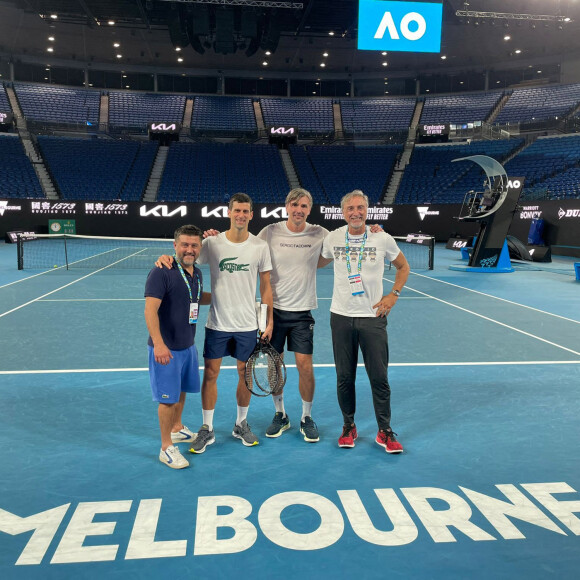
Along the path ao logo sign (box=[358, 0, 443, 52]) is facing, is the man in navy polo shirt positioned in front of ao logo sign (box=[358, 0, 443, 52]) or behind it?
in front

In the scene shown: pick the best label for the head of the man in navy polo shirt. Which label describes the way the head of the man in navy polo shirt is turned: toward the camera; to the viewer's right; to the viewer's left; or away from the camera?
toward the camera

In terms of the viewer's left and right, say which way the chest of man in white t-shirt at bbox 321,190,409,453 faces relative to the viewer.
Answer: facing the viewer

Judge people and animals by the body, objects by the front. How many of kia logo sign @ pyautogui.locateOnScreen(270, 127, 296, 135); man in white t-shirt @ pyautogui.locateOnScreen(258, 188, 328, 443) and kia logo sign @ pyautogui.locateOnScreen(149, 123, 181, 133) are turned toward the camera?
3

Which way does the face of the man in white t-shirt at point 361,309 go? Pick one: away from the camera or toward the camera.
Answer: toward the camera

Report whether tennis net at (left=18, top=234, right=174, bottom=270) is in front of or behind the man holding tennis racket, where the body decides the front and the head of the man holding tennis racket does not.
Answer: behind

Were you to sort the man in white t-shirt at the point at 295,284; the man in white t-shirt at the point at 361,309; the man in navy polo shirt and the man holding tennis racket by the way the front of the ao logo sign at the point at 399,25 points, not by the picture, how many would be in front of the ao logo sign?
4

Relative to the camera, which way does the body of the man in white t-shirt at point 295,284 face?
toward the camera

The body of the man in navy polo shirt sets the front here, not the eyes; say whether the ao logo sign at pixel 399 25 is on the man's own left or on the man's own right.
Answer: on the man's own left

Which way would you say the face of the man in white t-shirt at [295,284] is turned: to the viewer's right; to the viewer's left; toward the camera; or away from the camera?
toward the camera

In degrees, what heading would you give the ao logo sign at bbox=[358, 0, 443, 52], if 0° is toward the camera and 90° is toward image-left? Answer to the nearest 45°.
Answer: approximately 0°

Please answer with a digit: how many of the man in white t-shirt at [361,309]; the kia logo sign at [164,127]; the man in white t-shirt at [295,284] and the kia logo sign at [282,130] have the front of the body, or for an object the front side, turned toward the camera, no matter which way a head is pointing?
4

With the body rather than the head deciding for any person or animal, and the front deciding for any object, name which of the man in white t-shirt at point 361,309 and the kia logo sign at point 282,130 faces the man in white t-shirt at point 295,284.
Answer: the kia logo sign

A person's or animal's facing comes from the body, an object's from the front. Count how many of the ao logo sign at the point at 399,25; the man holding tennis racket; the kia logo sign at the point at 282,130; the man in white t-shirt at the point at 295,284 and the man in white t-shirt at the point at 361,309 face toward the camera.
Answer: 5

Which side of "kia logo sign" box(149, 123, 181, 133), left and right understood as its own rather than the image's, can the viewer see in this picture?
front
